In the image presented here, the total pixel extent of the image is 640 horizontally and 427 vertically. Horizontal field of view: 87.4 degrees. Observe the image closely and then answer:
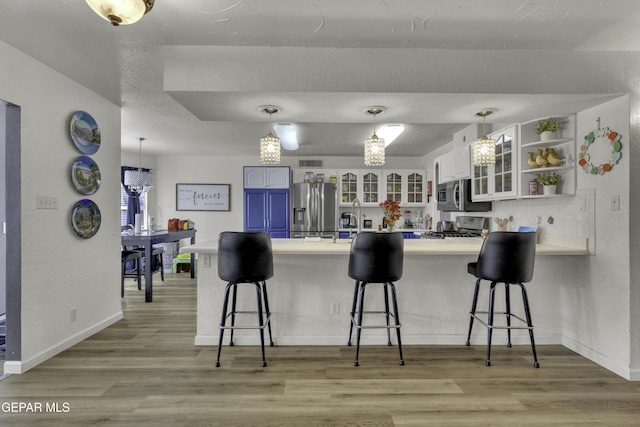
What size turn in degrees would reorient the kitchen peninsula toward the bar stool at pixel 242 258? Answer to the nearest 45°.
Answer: approximately 45° to its right

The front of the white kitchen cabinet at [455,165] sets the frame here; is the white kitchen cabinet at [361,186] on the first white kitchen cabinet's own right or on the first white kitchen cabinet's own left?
on the first white kitchen cabinet's own right

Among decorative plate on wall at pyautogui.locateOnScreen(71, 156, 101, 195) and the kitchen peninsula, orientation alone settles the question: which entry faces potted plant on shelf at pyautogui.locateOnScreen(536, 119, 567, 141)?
the decorative plate on wall

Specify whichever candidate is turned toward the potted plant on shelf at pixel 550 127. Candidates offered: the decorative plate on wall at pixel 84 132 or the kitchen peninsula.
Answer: the decorative plate on wall

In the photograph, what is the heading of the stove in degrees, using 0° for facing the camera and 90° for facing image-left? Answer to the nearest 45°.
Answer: approximately 45°

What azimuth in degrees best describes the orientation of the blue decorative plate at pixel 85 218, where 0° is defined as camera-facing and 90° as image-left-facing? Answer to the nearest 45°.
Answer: approximately 315°

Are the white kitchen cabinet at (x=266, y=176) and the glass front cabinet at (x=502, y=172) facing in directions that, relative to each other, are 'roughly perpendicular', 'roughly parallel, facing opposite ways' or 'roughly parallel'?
roughly perpendicular

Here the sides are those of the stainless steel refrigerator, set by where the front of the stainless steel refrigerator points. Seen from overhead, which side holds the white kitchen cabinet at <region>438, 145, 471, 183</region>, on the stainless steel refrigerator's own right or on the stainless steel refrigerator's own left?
on the stainless steel refrigerator's own left

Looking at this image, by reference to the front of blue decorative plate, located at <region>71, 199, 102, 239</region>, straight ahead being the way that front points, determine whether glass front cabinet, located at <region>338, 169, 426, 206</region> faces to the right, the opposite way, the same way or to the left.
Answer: to the right

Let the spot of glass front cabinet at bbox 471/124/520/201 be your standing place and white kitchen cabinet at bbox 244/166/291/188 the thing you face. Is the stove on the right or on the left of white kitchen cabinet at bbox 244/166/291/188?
right

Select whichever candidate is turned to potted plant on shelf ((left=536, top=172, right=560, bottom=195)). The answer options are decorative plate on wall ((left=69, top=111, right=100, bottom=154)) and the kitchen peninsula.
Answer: the decorative plate on wall
